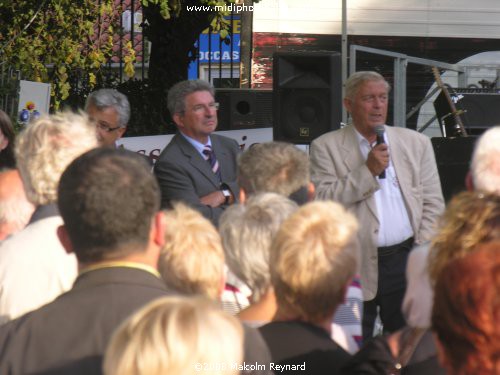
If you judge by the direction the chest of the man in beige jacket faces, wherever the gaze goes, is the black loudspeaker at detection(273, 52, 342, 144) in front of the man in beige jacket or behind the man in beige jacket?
behind

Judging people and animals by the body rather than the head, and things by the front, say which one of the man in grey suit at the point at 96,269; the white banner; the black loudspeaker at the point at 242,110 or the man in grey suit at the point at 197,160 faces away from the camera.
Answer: the man in grey suit at the point at 96,269

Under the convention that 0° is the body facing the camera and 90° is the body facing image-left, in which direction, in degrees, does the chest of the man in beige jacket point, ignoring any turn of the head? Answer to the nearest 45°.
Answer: approximately 315°

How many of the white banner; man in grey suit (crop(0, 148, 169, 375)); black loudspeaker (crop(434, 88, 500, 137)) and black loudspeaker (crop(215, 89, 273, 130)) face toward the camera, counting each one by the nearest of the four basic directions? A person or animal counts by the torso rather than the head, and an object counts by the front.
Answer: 3

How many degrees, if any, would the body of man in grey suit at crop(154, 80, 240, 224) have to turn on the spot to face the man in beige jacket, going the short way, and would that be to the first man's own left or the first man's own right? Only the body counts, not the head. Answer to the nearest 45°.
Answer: approximately 45° to the first man's own left

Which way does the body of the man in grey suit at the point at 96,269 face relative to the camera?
away from the camera

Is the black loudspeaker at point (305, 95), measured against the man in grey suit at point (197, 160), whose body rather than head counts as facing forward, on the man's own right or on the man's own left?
on the man's own left

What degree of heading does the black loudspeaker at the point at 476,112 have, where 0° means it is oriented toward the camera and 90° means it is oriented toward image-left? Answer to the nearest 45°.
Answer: approximately 0°

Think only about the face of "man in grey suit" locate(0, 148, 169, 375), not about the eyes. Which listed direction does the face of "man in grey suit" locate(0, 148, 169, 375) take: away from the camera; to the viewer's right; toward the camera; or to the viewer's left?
away from the camera

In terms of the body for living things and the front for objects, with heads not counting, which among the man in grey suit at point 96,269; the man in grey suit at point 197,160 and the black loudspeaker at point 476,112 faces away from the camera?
the man in grey suit at point 96,269

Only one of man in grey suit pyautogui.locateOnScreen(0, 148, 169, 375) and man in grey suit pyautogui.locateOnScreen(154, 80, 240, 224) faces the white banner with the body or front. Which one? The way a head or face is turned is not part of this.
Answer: man in grey suit pyautogui.locateOnScreen(0, 148, 169, 375)
